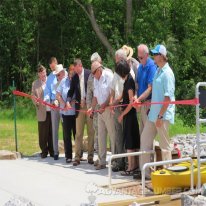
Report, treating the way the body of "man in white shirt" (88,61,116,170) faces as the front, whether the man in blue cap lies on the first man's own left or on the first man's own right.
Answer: on the first man's own left

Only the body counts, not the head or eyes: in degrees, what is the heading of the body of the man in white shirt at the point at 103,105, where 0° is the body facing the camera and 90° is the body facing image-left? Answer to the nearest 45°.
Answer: approximately 45°

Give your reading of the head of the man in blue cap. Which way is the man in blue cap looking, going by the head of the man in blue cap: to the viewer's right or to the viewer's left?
to the viewer's left
